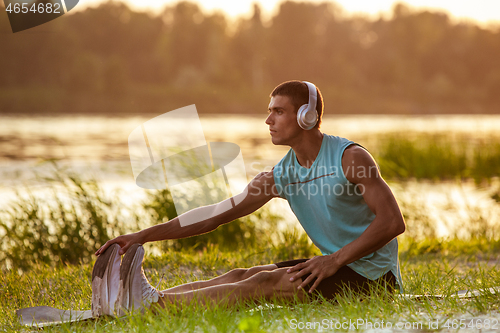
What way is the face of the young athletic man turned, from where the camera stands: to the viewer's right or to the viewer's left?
to the viewer's left

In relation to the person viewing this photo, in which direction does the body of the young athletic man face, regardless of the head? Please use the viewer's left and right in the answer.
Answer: facing the viewer and to the left of the viewer

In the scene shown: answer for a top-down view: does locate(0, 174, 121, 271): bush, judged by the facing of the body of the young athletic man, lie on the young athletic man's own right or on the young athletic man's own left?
on the young athletic man's own right
